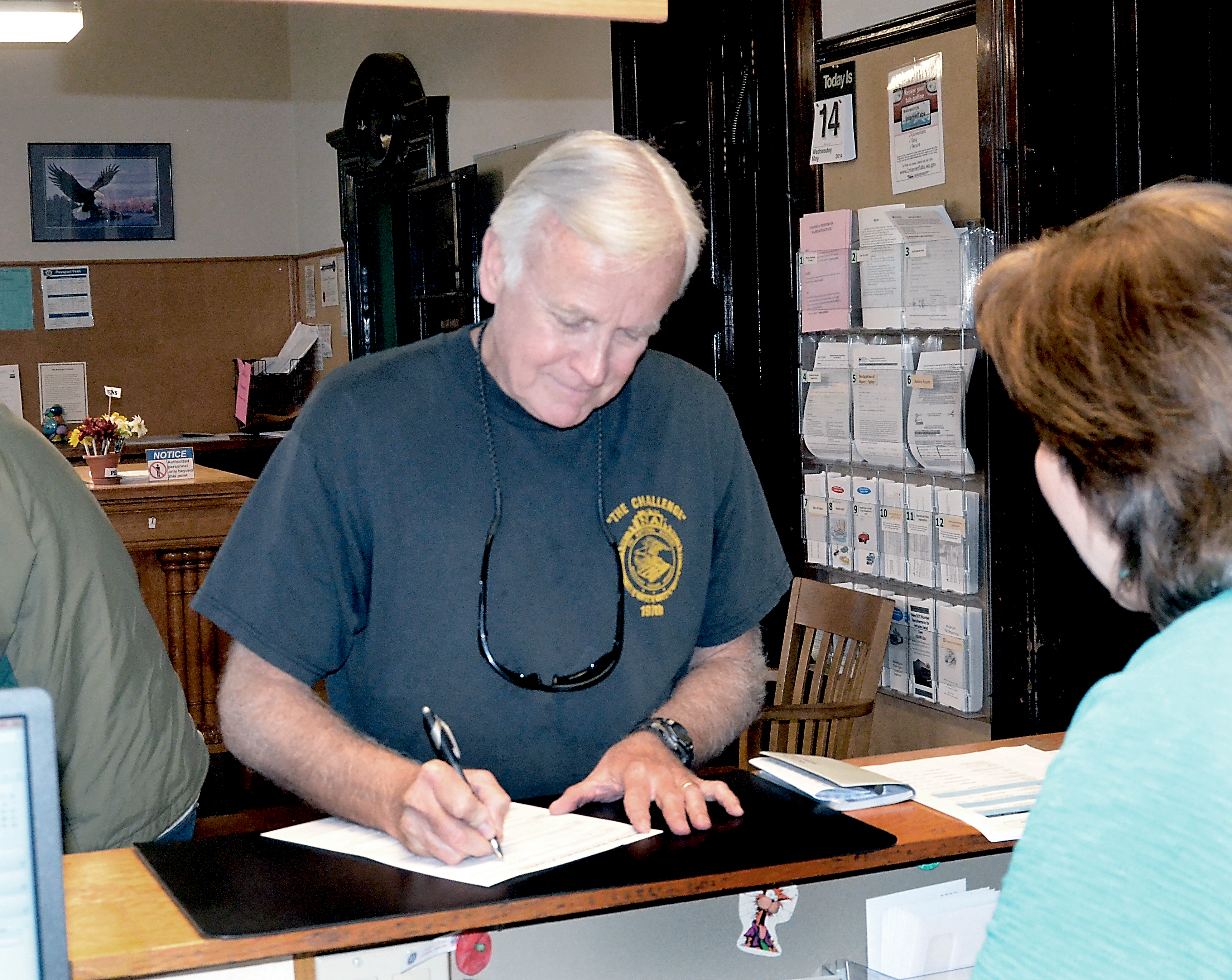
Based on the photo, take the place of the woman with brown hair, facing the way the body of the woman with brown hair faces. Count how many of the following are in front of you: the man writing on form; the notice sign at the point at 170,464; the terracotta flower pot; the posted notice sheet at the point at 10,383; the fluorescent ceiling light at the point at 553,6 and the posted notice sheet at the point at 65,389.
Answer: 6

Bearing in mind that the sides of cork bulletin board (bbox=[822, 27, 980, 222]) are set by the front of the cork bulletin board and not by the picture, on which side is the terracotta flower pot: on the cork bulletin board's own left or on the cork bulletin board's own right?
on the cork bulletin board's own right

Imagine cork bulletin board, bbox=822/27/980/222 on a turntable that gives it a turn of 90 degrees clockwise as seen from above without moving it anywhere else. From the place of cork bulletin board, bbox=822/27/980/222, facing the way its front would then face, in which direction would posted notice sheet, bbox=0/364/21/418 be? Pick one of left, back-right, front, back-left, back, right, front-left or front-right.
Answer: front

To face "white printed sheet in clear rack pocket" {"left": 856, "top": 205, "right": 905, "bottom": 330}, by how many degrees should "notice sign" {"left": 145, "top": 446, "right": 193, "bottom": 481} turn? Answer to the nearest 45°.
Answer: approximately 45° to its left

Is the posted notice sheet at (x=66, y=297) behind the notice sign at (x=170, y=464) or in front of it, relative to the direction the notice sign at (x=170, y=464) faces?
behind

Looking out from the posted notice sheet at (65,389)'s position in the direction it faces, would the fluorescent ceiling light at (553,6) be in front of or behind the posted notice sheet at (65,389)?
in front

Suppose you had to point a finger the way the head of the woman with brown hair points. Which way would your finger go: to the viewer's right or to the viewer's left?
to the viewer's left

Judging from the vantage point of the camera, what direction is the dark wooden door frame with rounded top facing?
facing the viewer and to the left of the viewer

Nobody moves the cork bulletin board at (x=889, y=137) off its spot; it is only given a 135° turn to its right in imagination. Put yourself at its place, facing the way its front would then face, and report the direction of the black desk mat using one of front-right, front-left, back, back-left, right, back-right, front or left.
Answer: back

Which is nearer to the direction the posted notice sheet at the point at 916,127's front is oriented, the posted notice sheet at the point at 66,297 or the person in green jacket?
the person in green jacket

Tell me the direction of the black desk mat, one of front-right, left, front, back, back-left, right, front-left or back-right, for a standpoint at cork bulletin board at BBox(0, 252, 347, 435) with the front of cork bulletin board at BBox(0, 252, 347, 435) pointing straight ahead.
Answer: front

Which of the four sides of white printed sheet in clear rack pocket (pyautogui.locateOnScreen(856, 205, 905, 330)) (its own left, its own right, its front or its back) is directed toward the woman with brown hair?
front
